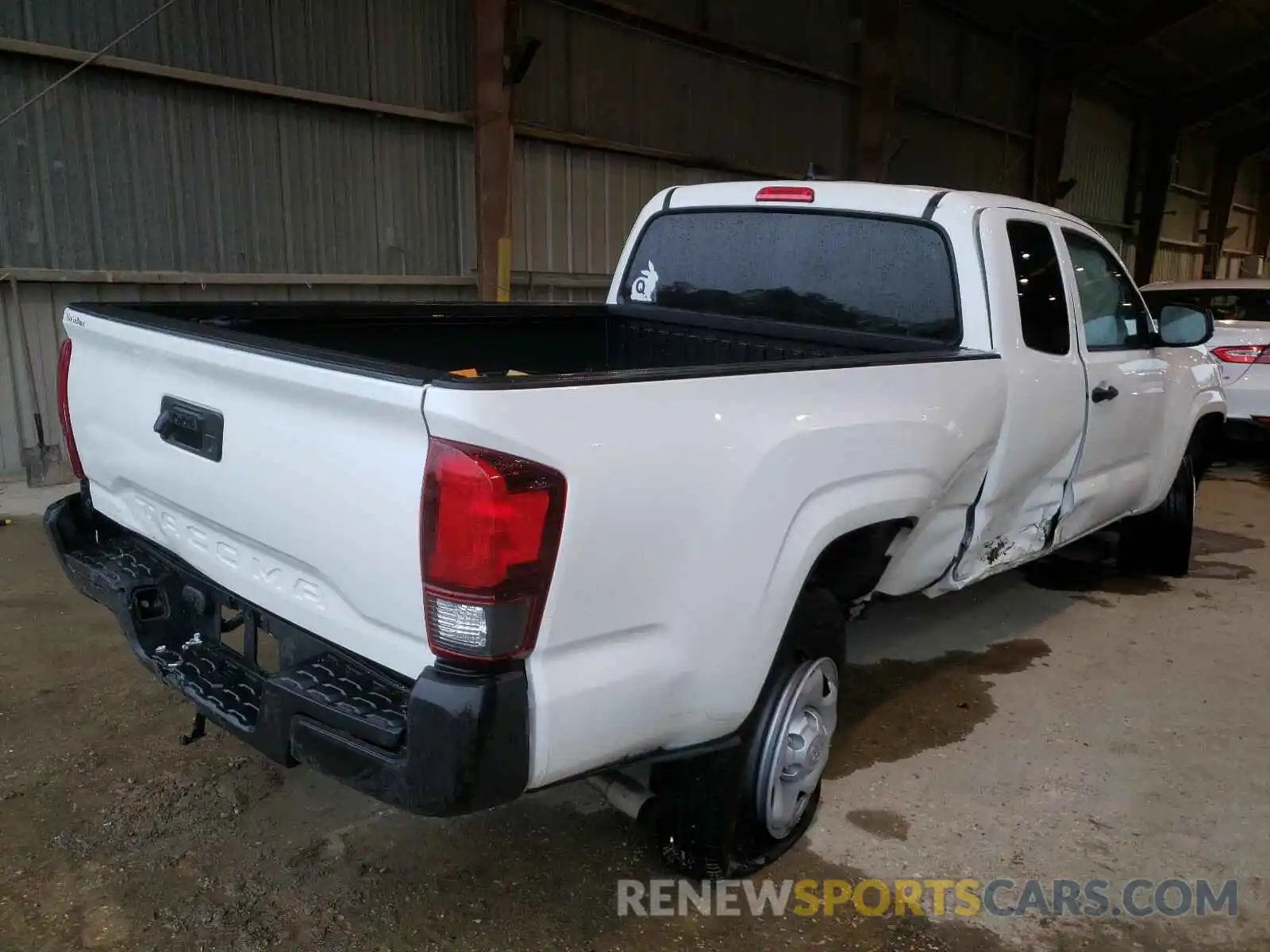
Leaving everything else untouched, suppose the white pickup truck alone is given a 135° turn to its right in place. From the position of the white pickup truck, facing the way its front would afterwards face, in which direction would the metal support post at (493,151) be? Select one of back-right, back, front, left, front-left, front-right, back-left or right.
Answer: back

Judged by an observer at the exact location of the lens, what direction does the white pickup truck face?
facing away from the viewer and to the right of the viewer

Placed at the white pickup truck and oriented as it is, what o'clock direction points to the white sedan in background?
The white sedan in background is roughly at 12 o'clock from the white pickup truck.

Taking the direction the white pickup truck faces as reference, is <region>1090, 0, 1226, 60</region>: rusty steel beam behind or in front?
in front

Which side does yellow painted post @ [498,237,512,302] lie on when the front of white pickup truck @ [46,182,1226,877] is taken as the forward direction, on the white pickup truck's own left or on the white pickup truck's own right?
on the white pickup truck's own left

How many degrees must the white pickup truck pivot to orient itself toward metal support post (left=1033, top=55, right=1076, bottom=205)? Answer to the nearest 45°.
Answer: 0° — it already faces it

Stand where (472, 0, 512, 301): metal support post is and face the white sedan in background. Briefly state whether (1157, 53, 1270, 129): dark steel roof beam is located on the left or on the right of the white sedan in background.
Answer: left

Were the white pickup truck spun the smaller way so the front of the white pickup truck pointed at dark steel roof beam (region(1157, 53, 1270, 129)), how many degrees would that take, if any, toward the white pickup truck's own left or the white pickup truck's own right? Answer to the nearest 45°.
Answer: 0° — it already faces it
